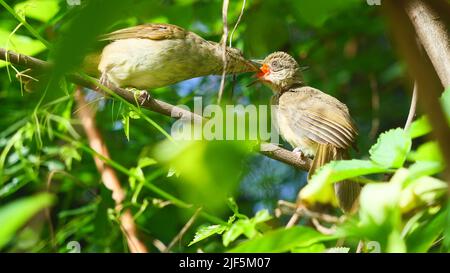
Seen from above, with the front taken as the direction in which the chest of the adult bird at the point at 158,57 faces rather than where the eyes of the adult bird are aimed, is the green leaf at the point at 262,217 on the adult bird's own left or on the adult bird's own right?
on the adult bird's own right

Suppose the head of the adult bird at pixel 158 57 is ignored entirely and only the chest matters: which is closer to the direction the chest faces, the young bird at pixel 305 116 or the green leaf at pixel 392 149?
the young bird

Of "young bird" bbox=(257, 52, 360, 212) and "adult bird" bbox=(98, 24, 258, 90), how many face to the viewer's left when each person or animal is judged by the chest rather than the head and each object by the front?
1

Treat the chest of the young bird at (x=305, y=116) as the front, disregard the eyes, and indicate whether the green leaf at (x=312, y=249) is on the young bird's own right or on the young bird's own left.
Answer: on the young bird's own left

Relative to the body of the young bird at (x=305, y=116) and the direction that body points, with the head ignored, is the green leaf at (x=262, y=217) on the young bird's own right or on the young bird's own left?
on the young bird's own left

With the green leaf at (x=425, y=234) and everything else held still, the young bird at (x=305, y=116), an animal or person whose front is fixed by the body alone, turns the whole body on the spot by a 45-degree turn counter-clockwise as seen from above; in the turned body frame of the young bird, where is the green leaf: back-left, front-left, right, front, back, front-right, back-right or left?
back-left

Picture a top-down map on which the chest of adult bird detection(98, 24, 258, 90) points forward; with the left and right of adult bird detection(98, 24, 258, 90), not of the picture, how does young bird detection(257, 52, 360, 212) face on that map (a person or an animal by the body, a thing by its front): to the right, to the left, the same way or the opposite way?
the opposite way

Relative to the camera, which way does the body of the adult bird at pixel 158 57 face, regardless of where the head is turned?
to the viewer's right

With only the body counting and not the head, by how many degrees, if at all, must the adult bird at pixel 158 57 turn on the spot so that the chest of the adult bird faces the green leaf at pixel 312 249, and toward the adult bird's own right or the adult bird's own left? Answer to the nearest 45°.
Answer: approximately 90° to the adult bird's own right

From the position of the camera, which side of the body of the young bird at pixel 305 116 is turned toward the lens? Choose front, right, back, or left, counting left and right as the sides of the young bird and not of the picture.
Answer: left
